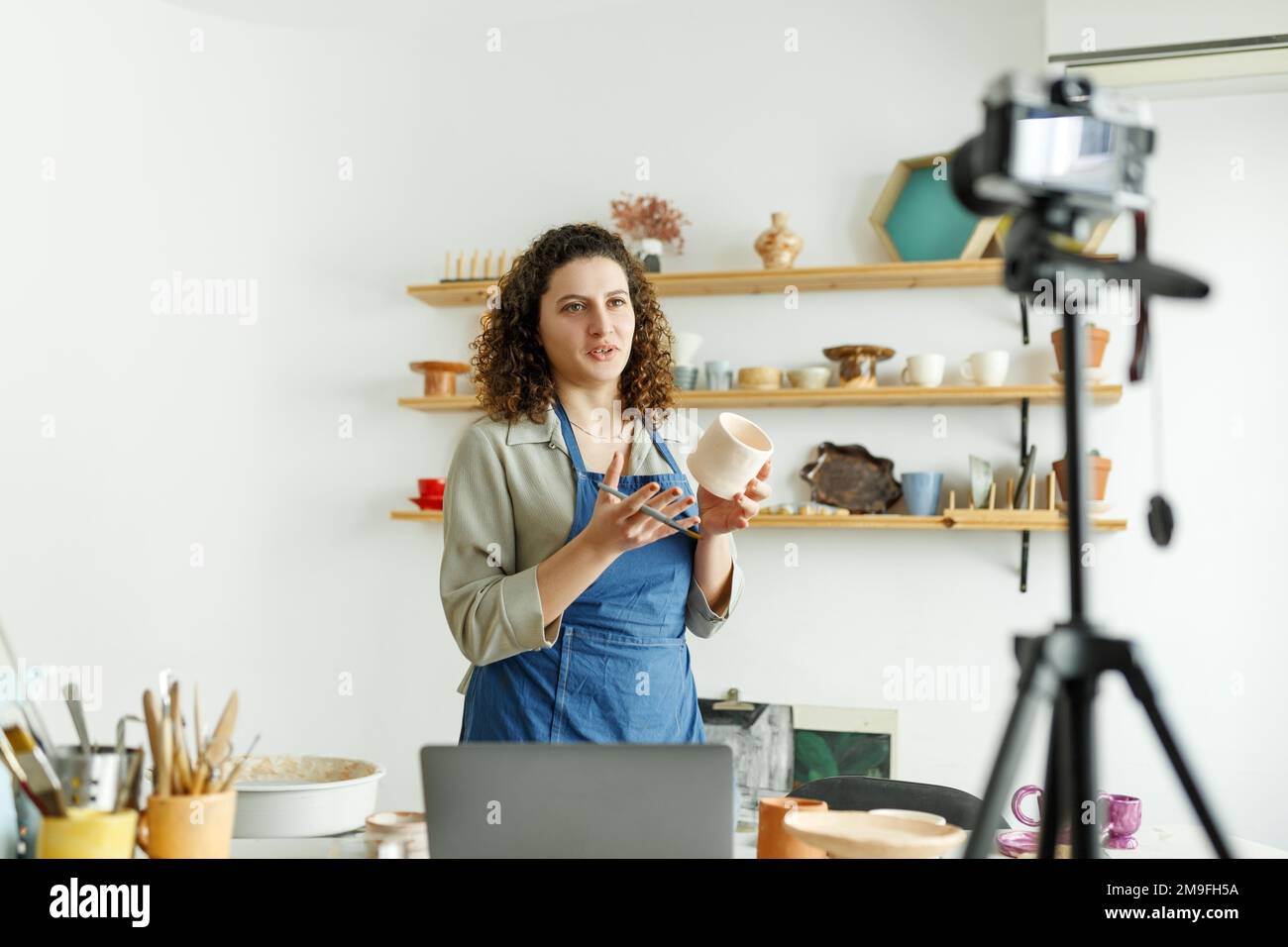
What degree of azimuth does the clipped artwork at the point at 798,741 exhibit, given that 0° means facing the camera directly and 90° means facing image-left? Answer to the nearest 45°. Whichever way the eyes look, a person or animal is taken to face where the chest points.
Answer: approximately 0°

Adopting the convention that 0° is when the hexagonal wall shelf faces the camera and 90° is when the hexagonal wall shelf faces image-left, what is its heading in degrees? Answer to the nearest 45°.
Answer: approximately 0°

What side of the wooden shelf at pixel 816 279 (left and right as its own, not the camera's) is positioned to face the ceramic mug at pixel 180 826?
front

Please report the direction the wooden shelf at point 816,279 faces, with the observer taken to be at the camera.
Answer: facing the viewer

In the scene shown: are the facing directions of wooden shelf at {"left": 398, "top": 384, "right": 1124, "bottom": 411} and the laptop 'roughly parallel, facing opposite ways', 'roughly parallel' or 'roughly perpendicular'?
roughly parallel, facing opposite ways

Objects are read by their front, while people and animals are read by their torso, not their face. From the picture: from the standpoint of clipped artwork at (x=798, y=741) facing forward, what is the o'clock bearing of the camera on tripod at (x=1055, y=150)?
The camera on tripod is roughly at 12 o'clock from the clipped artwork.

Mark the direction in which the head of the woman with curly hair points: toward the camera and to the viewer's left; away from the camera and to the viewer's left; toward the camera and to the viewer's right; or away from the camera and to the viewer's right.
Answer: toward the camera and to the viewer's right

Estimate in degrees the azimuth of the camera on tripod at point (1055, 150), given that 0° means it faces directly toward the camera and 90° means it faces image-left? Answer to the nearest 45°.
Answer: approximately 135°

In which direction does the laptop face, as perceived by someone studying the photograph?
facing away from the viewer

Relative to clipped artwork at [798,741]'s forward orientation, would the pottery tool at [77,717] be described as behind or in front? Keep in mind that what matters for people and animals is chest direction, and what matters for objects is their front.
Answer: in front

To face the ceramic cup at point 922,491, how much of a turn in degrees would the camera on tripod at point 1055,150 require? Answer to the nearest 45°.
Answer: approximately 45° to its right

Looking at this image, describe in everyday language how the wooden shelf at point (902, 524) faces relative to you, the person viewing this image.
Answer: facing the viewer

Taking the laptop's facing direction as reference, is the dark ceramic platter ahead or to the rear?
ahead

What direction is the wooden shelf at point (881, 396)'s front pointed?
toward the camera
